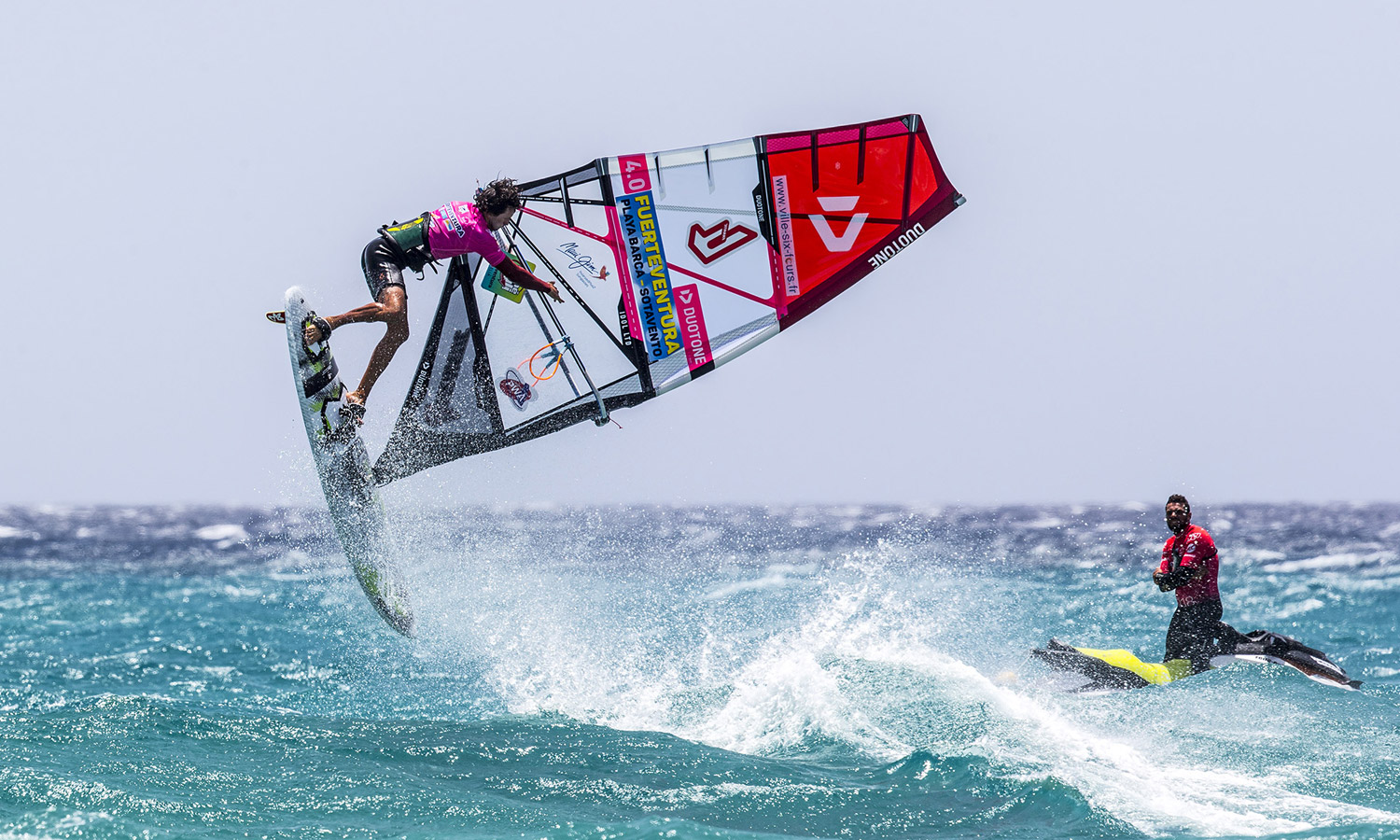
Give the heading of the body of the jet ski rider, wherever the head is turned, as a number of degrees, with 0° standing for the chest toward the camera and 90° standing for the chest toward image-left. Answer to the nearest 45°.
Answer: approximately 45°
